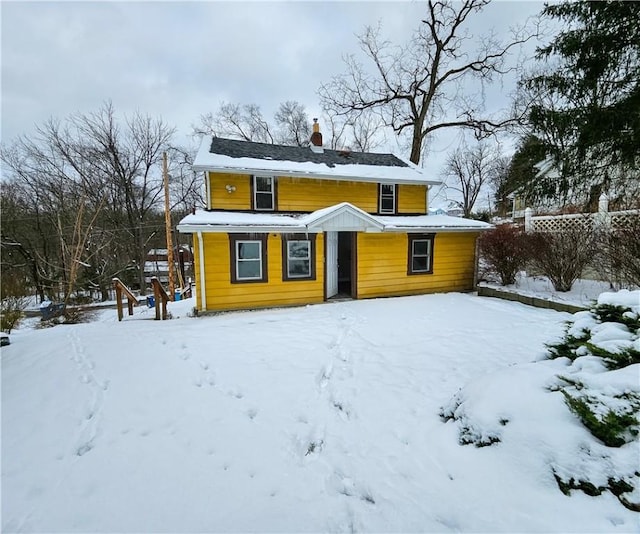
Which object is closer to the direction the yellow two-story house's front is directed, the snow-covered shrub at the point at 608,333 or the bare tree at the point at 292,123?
the snow-covered shrub

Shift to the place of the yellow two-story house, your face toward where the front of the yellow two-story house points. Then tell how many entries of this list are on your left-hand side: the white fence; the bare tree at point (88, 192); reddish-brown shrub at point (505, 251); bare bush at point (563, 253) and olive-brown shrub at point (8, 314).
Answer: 3

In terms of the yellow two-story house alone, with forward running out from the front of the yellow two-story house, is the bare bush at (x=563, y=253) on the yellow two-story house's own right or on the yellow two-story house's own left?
on the yellow two-story house's own left

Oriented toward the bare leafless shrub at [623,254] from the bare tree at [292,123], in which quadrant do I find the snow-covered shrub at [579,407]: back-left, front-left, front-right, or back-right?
front-right

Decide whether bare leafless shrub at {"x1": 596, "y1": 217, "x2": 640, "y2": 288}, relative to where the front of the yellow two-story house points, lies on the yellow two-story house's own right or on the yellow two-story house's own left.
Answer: on the yellow two-story house's own left

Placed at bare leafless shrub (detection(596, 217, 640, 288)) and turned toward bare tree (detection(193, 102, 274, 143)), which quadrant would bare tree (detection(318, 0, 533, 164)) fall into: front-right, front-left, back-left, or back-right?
front-right

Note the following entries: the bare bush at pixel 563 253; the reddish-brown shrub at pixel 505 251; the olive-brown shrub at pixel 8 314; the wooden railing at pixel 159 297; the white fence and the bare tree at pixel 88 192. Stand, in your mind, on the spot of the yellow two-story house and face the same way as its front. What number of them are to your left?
3

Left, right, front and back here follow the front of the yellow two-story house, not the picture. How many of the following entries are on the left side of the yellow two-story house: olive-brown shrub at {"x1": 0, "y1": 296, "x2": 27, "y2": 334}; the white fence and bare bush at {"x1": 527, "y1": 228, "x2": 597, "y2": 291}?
2

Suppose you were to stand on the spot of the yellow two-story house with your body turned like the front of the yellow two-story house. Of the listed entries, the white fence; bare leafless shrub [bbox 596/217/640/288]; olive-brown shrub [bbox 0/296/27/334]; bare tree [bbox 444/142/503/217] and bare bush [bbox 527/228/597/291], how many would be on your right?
1

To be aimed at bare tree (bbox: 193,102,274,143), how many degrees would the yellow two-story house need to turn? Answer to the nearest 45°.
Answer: approximately 135° to its right

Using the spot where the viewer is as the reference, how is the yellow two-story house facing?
facing the viewer

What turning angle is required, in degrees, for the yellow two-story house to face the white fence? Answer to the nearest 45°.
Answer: approximately 90° to its left

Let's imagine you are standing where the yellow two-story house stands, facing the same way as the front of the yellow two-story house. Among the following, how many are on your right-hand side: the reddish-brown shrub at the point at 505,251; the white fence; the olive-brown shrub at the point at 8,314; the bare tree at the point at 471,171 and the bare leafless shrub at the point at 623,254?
1

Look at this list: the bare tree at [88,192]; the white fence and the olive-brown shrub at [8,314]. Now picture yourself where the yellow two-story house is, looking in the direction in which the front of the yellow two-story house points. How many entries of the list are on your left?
1

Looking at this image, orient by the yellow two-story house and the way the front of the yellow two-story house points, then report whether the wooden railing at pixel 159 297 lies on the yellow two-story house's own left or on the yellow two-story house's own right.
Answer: on the yellow two-story house's own right

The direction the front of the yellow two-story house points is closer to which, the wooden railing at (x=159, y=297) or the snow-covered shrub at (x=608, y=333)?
the snow-covered shrub

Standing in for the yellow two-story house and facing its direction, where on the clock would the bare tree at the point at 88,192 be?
The bare tree is roughly at 4 o'clock from the yellow two-story house.

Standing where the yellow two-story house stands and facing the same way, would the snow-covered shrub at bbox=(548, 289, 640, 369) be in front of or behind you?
in front

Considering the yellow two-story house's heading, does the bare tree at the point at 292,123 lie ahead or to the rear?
to the rear

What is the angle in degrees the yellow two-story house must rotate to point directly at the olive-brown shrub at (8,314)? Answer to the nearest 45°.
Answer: approximately 90° to its right

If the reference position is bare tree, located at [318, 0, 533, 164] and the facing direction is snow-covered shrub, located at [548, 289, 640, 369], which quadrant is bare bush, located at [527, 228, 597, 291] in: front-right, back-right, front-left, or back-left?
front-left
